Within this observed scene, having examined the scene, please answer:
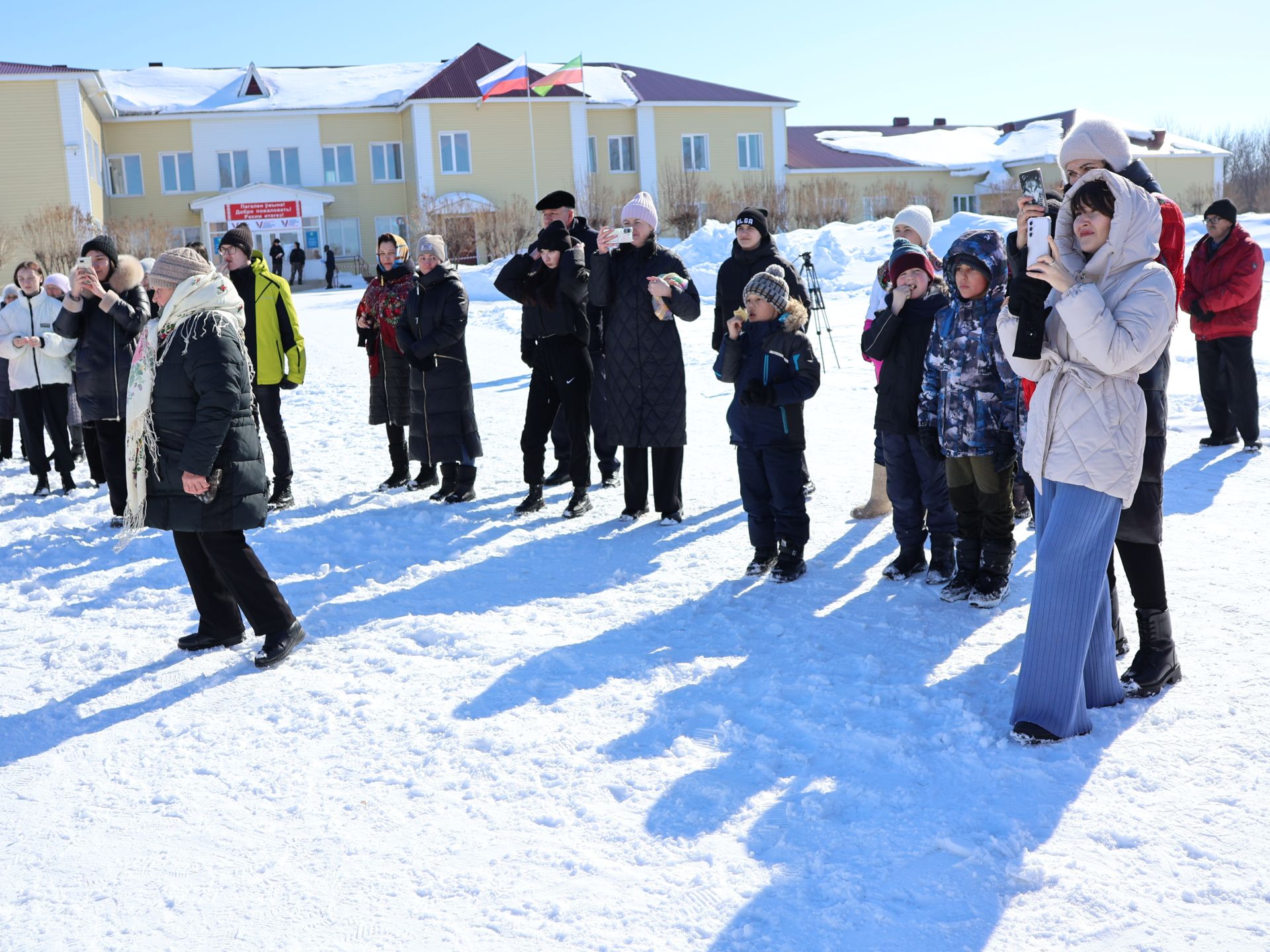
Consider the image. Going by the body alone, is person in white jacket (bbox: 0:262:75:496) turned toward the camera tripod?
no

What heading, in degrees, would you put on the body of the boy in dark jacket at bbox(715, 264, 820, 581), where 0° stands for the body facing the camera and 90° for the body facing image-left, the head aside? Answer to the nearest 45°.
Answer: approximately 45°

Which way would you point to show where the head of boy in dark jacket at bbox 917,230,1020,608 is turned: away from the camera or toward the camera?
toward the camera

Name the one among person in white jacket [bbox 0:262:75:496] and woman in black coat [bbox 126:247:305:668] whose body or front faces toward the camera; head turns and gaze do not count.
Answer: the person in white jacket

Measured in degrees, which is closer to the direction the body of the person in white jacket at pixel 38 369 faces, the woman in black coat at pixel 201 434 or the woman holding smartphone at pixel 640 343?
the woman in black coat

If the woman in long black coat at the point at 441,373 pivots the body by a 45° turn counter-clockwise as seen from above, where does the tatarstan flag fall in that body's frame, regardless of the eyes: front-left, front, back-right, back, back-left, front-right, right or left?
back

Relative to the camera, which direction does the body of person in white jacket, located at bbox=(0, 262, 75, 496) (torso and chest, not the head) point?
toward the camera

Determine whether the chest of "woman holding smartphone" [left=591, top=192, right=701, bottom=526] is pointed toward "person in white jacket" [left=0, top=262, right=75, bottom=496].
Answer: no

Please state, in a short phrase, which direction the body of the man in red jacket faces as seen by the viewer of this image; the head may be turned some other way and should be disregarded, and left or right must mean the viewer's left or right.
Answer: facing the viewer and to the left of the viewer

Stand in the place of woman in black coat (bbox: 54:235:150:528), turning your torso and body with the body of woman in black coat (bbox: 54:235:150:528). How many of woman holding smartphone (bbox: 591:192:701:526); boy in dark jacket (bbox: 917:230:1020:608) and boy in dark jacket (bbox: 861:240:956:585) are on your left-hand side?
3

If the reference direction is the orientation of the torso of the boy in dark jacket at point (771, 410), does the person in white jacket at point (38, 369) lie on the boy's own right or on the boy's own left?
on the boy's own right

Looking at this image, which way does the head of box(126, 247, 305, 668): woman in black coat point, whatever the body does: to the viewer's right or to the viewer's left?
to the viewer's left
